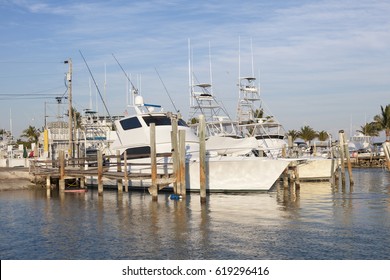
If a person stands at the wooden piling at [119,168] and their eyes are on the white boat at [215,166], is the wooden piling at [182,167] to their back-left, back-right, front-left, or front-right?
front-right

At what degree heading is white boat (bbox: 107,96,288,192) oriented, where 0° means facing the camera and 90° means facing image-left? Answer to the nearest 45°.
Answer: approximately 270°

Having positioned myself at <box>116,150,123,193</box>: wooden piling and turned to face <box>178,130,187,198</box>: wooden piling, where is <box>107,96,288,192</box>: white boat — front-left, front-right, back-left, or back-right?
front-left

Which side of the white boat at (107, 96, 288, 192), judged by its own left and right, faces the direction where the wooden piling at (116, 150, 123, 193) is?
back

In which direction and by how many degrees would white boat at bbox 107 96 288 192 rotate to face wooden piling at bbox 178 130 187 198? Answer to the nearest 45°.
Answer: approximately 135° to its right
